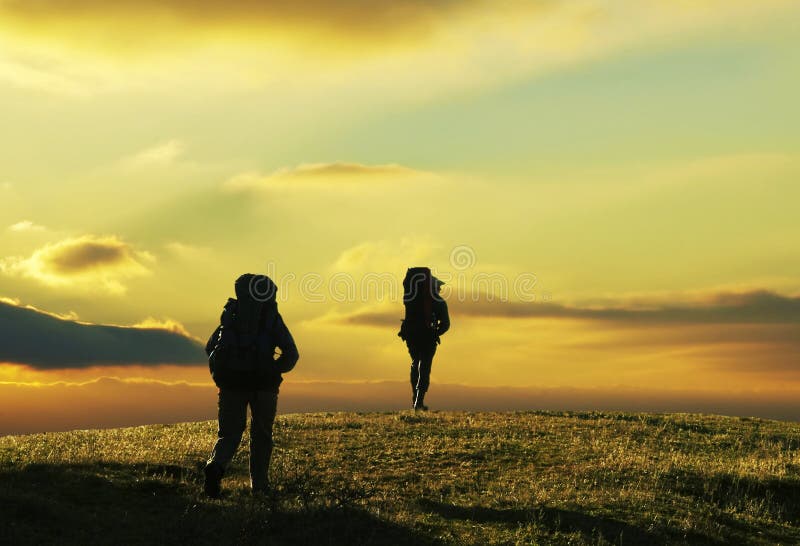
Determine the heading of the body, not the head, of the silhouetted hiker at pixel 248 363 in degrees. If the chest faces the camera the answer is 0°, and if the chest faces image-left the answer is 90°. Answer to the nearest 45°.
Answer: approximately 225°

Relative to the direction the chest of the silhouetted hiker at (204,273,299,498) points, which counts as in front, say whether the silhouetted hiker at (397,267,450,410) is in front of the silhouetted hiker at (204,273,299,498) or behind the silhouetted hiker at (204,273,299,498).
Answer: in front
